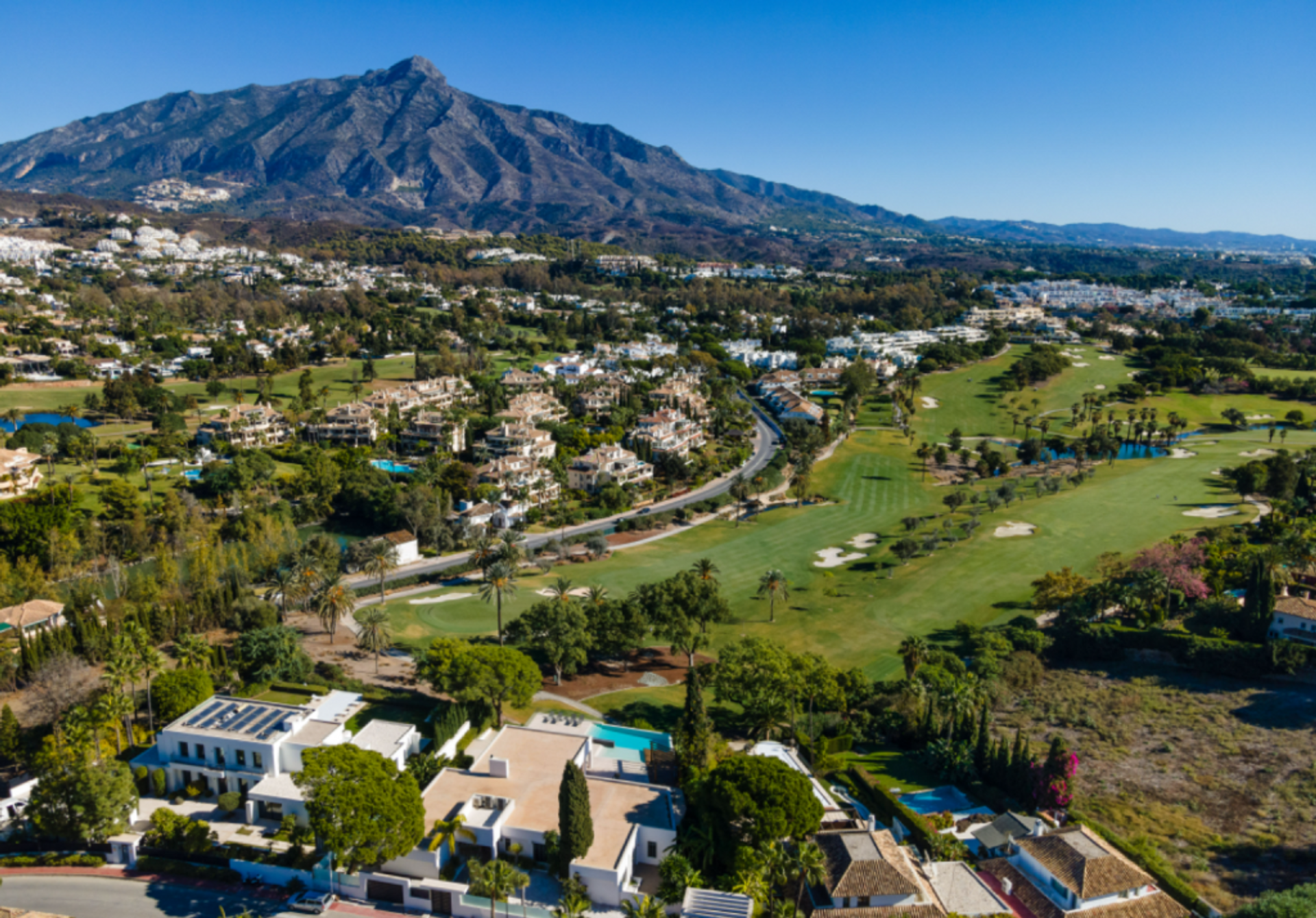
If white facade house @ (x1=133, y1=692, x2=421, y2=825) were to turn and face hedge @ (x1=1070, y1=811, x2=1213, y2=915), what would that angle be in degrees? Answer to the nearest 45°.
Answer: approximately 45° to its left

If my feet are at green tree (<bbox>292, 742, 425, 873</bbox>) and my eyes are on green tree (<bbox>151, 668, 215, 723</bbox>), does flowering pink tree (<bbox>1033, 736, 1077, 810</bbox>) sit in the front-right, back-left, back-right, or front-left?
back-right

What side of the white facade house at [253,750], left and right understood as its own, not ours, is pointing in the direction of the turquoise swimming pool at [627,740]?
left

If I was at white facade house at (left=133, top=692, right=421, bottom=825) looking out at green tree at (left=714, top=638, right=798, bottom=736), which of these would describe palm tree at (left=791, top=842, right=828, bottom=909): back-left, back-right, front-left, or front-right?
front-right

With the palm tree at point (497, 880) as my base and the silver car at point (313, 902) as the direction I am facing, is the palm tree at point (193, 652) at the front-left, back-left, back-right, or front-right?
front-right

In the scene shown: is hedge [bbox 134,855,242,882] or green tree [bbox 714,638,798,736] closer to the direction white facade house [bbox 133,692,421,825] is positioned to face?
the hedge

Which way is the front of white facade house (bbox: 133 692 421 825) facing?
toward the camera

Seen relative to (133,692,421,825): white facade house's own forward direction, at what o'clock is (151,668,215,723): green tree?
The green tree is roughly at 5 o'clock from the white facade house.

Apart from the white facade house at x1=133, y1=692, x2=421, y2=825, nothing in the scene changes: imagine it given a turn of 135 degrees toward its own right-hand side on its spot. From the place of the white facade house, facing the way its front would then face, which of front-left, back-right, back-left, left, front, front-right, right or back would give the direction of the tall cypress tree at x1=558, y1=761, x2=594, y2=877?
back

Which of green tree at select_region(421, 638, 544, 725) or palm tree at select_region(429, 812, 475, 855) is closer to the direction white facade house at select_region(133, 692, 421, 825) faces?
the palm tree

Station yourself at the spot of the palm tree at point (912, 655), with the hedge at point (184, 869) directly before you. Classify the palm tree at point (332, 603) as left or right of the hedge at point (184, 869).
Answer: right

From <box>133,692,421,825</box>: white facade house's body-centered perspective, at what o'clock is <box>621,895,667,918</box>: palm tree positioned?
The palm tree is roughly at 11 o'clock from the white facade house.

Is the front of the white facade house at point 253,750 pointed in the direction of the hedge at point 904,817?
no

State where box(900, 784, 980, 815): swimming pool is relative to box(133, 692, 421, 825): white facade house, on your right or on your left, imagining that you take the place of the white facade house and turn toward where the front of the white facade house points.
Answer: on your left

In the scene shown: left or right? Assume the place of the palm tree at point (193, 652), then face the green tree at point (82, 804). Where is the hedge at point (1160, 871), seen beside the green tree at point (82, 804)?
left
